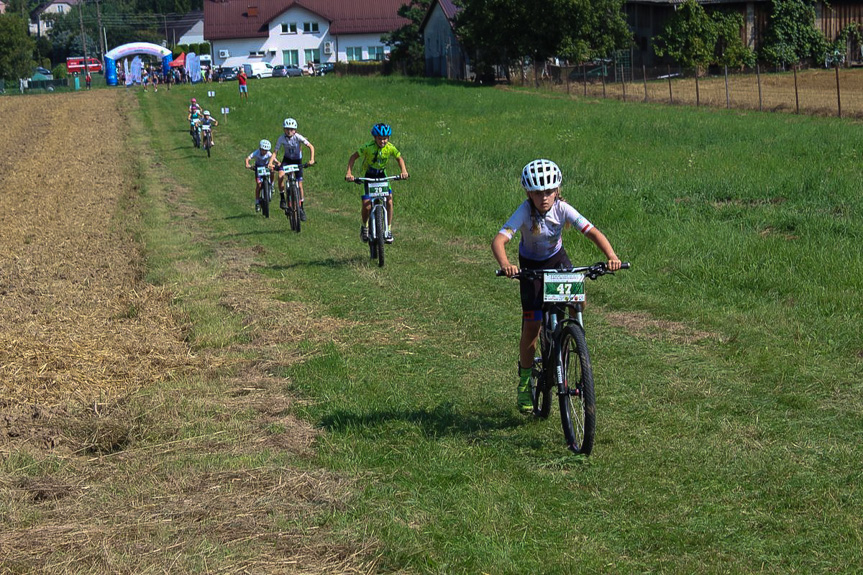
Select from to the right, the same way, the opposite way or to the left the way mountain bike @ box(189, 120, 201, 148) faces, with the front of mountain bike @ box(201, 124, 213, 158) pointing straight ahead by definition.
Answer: the same way

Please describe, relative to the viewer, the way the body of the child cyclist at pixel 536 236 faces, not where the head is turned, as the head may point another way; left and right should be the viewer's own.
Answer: facing the viewer

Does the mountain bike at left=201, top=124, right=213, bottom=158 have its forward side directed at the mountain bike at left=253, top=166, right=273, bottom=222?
yes

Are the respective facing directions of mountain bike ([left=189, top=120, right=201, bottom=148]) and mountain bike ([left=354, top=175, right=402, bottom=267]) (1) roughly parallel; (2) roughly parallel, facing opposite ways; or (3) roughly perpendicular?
roughly parallel

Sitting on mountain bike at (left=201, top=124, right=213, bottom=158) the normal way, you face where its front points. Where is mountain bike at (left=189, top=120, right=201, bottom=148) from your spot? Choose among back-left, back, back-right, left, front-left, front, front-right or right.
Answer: back

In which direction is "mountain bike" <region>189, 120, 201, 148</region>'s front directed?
toward the camera

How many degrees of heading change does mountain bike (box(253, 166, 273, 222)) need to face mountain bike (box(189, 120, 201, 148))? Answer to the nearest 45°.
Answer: approximately 180°

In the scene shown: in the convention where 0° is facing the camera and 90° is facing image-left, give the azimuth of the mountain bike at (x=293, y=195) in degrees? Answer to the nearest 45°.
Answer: approximately 0°

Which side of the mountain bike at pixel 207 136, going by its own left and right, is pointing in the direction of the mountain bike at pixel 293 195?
front

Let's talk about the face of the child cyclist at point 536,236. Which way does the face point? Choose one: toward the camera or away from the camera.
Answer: toward the camera

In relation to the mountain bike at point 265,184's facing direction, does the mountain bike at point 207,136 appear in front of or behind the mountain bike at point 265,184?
behind

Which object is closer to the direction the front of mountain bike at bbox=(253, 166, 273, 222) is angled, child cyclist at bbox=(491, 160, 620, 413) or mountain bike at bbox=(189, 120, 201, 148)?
the child cyclist

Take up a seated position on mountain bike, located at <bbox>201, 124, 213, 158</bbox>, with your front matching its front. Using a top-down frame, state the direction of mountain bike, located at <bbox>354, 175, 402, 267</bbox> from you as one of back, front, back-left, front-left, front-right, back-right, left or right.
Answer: front

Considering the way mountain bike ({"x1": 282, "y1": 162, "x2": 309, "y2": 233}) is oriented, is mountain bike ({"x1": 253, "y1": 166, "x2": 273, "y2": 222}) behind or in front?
behind

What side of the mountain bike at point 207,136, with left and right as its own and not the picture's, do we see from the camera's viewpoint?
front

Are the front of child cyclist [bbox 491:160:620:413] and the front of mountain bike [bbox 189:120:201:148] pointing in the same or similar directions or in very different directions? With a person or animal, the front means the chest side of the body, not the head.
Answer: same or similar directions

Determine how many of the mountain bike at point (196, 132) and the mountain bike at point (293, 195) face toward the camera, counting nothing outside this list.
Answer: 2

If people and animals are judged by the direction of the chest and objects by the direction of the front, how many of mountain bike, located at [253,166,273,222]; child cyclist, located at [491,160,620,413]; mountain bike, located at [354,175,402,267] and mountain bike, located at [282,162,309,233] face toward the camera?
4

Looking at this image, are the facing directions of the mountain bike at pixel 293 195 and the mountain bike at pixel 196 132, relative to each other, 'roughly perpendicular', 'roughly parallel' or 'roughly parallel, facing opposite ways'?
roughly parallel

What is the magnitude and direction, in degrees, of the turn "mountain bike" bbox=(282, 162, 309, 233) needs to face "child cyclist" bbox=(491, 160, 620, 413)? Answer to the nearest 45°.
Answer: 0° — it already faces them

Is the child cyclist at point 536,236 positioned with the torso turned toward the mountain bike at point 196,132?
no
